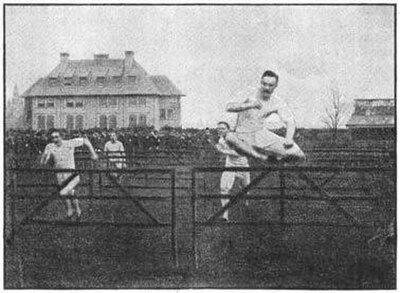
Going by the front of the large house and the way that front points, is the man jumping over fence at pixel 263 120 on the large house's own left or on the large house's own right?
on the large house's own left

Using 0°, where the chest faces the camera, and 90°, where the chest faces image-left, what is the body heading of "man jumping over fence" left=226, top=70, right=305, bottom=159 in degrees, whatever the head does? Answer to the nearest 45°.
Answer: approximately 0°

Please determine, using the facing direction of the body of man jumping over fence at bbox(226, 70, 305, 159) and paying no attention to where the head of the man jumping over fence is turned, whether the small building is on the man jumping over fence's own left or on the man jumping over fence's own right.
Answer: on the man jumping over fence's own left

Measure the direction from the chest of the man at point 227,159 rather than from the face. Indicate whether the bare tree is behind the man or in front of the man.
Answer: behind

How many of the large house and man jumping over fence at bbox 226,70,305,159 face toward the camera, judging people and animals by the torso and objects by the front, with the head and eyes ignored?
2
